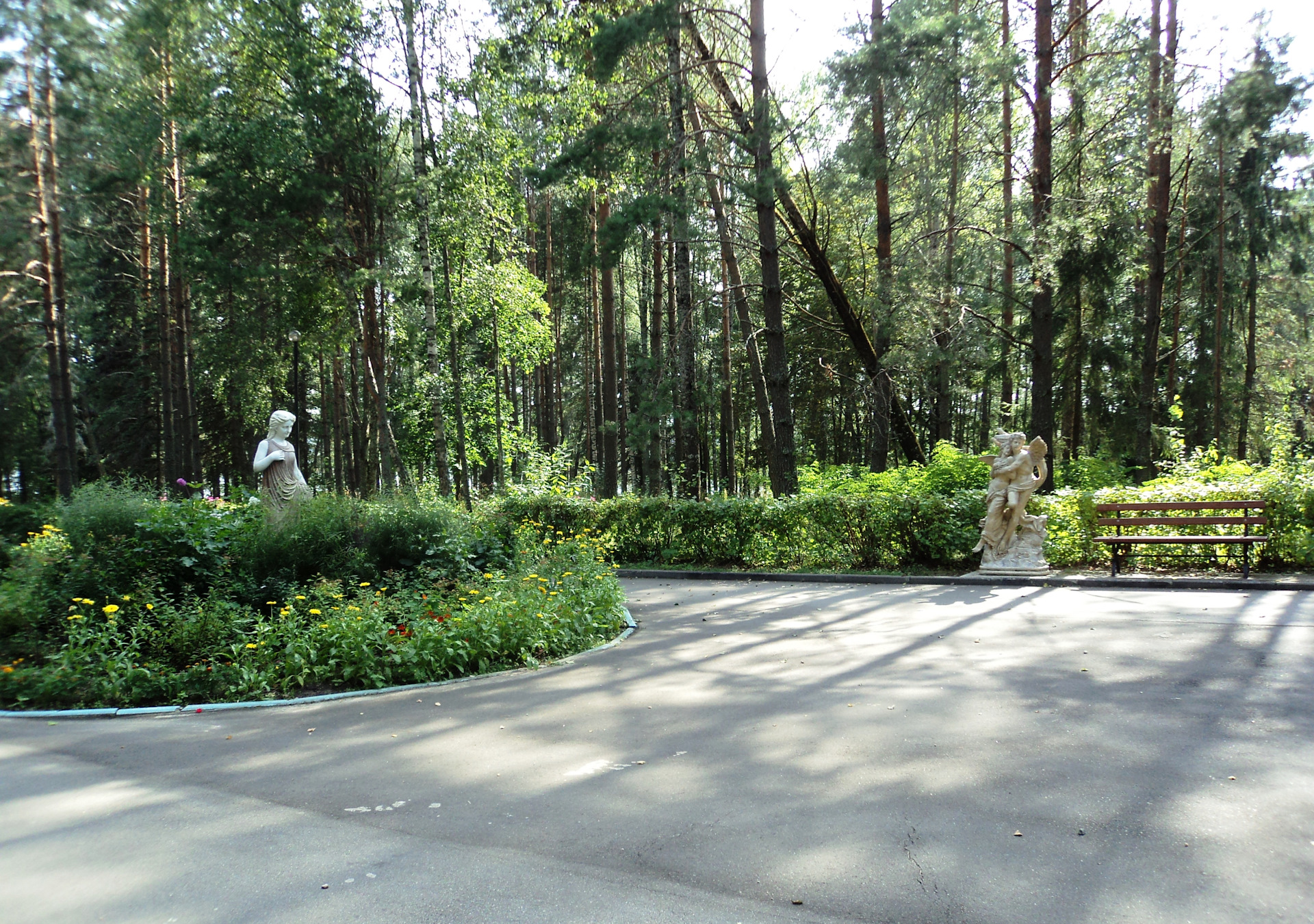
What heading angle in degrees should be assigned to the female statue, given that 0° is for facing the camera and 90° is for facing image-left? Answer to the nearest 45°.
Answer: approximately 315°

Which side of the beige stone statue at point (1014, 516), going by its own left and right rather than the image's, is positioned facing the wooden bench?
left

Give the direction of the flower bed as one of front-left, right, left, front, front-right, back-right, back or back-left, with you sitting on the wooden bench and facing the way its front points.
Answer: front-right

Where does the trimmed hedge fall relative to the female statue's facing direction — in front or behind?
in front

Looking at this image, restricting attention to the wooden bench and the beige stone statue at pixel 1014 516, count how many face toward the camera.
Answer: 2

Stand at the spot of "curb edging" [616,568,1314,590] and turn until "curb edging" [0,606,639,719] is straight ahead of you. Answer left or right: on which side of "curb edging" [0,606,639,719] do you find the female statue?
right

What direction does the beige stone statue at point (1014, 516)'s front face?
toward the camera

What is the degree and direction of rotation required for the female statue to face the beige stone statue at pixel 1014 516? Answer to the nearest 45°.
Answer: approximately 45° to its left

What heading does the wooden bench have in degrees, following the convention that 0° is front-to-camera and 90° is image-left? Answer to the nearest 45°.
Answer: approximately 0°

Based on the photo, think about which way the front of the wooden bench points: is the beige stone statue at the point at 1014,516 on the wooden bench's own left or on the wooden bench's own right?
on the wooden bench's own right

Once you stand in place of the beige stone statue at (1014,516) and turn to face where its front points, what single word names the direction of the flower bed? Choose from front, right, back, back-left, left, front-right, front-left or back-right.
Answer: front-right

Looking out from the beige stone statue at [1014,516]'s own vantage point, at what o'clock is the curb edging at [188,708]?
The curb edging is roughly at 1 o'clock from the beige stone statue.

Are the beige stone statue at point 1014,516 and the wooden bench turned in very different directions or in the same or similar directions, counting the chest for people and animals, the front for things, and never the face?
same or similar directions
